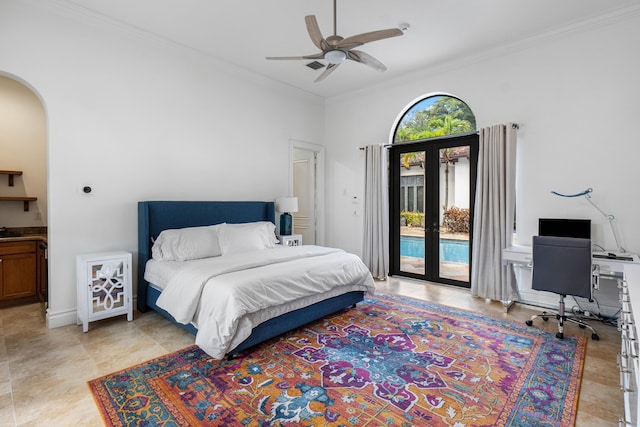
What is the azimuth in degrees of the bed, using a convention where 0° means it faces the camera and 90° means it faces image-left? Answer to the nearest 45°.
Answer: approximately 315°

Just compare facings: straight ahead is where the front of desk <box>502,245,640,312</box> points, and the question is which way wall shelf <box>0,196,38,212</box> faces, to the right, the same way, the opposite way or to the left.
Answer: to the left

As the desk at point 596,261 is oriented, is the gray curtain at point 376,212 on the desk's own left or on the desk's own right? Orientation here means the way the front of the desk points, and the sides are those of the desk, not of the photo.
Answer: on the desk's own right

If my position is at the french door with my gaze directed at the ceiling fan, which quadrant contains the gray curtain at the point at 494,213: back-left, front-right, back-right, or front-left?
front-left

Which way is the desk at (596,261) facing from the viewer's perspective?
toward the camera

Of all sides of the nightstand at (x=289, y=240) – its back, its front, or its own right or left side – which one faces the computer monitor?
front

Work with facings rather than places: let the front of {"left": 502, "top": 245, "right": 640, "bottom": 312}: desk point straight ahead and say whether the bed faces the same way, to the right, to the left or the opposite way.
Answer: to the left

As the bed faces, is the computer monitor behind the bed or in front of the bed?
in front

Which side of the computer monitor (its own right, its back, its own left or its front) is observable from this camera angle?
front

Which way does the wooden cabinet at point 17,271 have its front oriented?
toward the camera

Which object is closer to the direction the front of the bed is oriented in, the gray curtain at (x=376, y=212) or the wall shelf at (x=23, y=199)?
the gray curtain
